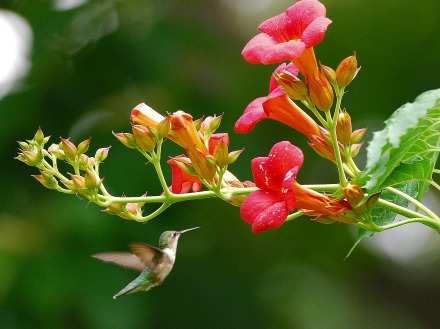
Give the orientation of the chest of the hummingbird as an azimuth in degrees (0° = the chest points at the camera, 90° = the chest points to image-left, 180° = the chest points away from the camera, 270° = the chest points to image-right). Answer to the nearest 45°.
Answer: approximately 270°
